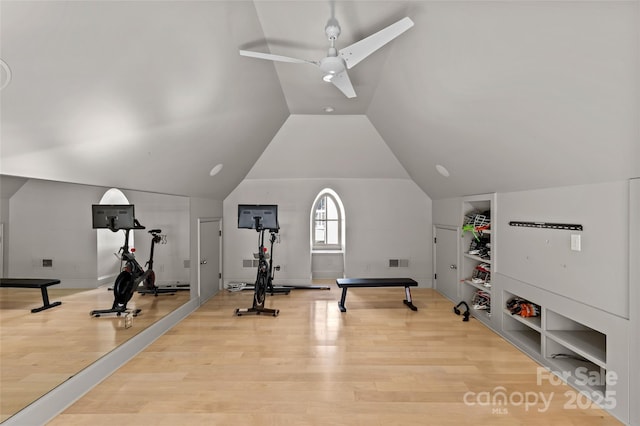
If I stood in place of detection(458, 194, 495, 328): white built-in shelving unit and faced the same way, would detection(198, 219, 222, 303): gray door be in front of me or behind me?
in front

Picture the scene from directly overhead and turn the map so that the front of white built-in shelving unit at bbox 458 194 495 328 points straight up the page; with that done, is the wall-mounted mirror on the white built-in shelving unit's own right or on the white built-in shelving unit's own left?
on the white built-in shelving unit's own left

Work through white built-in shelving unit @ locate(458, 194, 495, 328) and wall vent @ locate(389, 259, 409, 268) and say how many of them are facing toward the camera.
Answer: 1

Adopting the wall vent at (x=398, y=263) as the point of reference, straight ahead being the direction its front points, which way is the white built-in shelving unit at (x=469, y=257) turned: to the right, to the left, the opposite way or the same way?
to the right

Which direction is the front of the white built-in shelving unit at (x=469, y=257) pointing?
to the viewer's left

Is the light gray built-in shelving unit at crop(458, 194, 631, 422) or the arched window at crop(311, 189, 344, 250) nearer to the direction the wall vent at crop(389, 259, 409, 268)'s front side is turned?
the light gray built-in shelving unit

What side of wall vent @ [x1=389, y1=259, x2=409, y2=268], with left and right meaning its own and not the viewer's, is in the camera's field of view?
front

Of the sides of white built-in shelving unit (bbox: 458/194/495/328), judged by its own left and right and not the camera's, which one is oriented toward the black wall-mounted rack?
left
